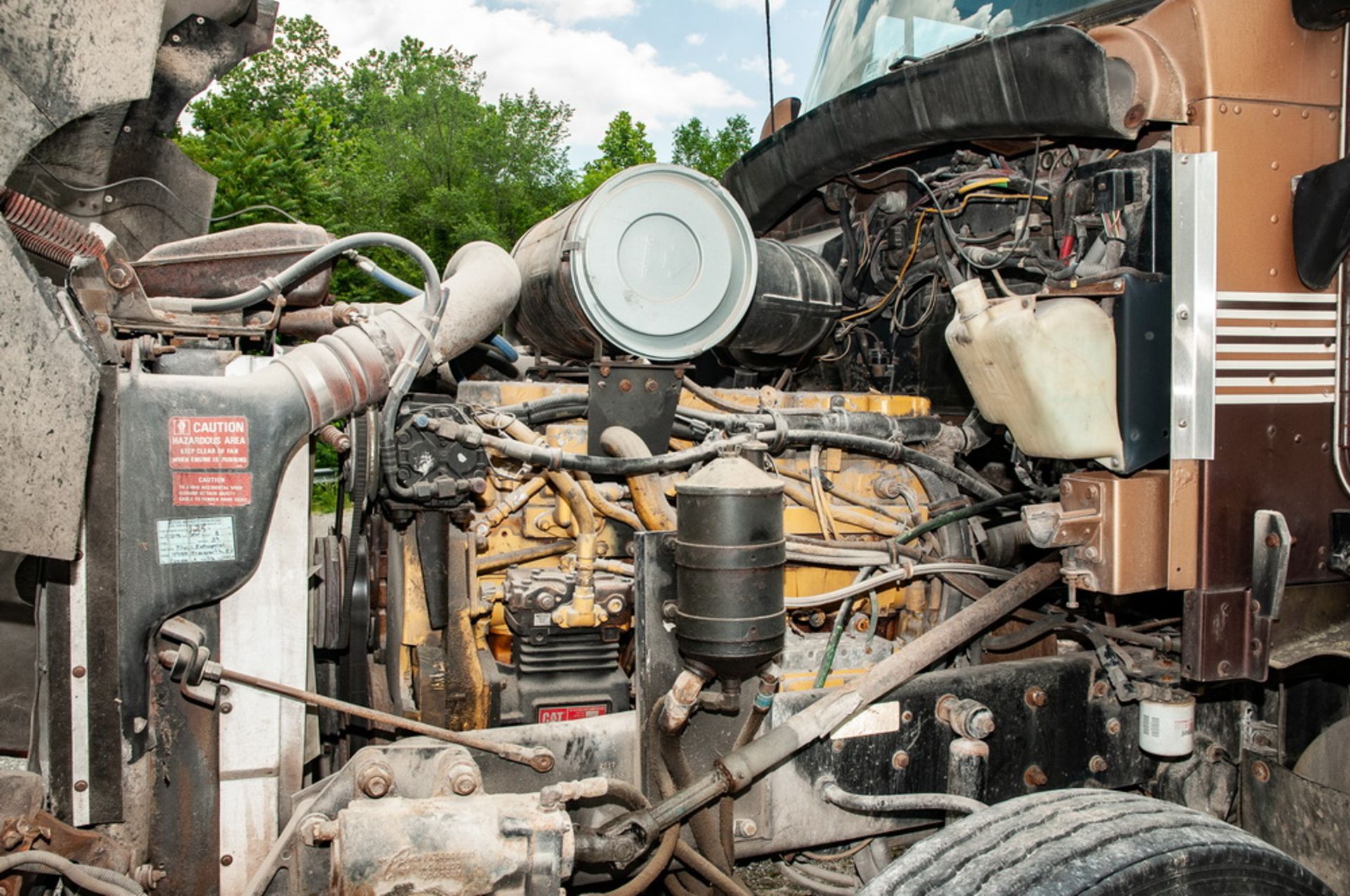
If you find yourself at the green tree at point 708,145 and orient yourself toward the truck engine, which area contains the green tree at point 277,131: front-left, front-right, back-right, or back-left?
front-right

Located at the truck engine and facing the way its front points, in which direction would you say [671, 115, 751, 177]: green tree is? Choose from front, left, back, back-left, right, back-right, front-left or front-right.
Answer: right

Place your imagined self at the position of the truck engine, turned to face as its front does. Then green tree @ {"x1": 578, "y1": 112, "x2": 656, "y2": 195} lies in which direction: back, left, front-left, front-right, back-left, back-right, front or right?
right

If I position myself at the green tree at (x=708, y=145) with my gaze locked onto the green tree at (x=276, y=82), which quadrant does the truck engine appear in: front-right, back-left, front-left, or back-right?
front-left

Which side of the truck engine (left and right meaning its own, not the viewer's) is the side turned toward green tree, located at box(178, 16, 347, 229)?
right

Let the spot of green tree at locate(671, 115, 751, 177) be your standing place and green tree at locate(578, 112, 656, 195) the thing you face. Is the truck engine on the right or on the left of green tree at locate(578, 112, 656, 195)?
left

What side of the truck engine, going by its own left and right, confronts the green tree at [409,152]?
right

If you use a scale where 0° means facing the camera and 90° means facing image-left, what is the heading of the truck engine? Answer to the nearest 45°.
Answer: approximately 90°

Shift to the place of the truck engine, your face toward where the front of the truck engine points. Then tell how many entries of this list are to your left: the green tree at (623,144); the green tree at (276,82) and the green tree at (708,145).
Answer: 0
